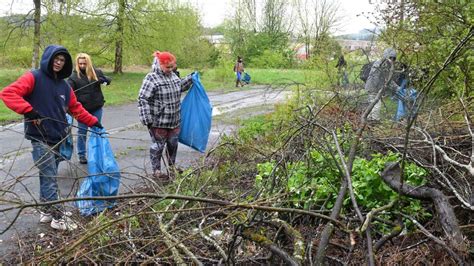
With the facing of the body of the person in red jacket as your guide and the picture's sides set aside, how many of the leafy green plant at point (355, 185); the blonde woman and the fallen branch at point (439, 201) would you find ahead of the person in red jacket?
2

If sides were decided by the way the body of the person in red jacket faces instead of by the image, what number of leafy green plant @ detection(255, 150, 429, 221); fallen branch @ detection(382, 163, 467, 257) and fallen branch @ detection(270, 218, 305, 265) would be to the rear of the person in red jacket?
0

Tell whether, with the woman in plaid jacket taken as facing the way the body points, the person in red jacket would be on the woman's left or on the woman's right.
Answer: on the woman's right

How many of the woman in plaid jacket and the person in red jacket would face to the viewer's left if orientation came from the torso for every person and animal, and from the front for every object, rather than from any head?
0

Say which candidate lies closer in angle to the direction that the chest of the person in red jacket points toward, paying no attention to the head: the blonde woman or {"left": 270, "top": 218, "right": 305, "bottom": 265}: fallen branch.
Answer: the fallen branch

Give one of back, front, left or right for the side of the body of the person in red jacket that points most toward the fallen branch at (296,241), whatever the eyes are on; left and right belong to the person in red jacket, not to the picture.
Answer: front

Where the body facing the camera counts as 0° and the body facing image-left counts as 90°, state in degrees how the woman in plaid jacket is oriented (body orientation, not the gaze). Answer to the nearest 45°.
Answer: approximately 315°

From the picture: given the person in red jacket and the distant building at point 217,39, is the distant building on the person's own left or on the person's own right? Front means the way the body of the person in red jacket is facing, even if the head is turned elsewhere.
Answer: on the person's own left

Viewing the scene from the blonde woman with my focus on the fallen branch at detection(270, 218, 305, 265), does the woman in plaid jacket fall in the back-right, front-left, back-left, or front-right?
front-left

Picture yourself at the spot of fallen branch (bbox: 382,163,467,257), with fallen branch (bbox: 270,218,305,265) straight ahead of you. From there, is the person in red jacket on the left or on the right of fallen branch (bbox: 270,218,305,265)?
right

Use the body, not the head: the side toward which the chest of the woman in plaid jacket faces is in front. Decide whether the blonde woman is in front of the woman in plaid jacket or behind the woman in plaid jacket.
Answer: behind

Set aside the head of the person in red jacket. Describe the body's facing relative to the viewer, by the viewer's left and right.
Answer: facing the viewer and to the right of the viewer
